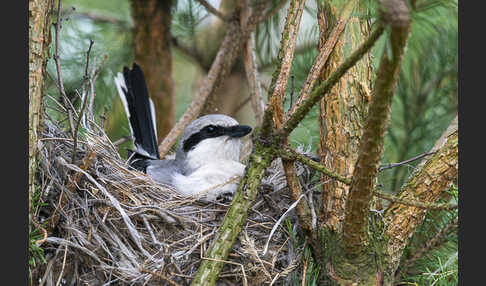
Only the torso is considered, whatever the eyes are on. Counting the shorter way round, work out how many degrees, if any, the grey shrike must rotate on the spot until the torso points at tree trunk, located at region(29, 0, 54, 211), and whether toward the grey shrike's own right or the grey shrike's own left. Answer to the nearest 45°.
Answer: approximately 135° to the grey shrike's own right

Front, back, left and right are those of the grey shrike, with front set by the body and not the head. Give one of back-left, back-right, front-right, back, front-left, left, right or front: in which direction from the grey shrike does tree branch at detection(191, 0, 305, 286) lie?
front

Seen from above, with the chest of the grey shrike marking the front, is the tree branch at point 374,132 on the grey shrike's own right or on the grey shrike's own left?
on the grey shrike's own left

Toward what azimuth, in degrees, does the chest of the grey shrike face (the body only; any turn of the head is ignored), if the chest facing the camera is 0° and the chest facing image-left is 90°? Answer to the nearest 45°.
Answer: approximately 270°

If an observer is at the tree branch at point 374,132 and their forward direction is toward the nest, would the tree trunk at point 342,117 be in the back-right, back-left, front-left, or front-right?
front-right
